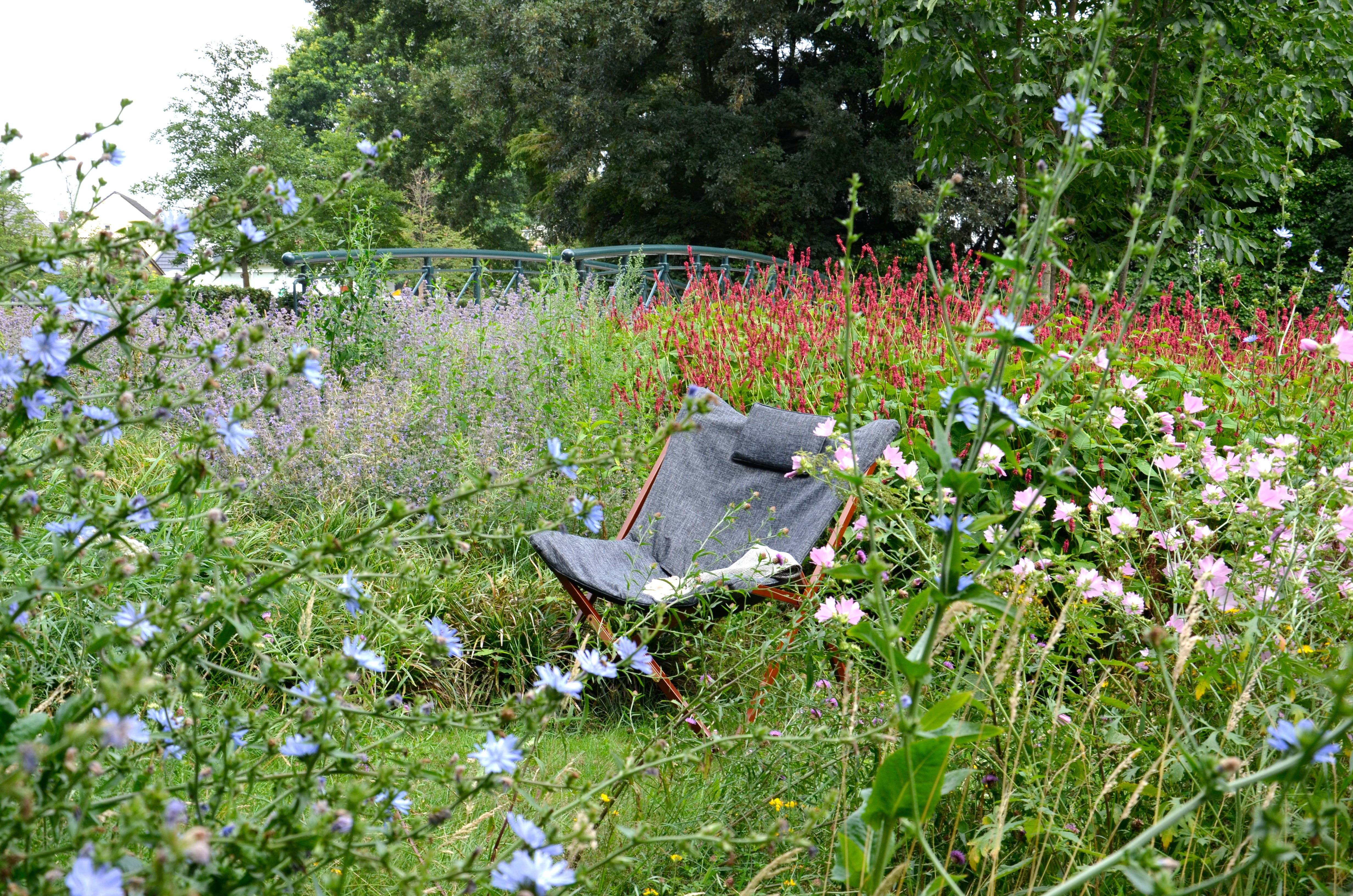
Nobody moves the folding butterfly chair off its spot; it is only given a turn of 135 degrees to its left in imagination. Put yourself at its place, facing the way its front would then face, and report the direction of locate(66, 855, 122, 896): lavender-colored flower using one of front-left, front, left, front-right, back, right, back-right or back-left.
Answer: right

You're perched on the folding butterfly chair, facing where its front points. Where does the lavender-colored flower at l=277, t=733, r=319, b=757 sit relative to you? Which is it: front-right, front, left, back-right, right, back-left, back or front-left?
front-left

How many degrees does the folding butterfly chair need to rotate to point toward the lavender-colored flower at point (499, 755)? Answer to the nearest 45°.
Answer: approximately 45° to its left

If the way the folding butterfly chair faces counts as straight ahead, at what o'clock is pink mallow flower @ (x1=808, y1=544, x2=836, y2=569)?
The pink mallow flower is roughly at 10 o'clock from the folding butterfly chair.

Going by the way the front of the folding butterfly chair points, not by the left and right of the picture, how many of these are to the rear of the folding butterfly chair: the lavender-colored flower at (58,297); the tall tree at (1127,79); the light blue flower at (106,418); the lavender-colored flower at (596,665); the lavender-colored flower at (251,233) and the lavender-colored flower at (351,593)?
1

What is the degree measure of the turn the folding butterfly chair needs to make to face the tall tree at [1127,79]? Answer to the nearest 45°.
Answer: approximately 180°

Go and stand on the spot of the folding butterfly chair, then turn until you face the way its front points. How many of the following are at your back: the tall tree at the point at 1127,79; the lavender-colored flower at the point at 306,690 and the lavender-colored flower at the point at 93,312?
1

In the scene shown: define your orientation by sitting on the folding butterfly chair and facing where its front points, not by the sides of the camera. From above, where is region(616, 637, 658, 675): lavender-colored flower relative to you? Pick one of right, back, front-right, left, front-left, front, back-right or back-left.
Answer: front-left

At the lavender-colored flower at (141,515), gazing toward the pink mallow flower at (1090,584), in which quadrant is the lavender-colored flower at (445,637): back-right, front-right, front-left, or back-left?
front-right

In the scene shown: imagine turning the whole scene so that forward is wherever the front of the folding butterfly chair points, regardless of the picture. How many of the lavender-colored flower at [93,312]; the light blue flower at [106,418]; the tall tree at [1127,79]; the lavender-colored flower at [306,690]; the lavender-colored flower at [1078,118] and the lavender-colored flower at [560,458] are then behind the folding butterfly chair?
1

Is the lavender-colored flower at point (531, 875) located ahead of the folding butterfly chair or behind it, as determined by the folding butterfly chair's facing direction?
ahead

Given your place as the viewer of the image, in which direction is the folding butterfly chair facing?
facing the viewer and to the left of the viewer

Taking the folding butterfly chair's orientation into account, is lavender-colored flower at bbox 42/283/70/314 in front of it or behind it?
in front

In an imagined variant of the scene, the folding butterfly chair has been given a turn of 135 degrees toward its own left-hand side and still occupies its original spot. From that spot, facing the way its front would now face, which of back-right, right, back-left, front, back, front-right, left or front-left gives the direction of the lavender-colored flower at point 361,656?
right

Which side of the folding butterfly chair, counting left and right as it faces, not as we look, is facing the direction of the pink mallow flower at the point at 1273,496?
left
